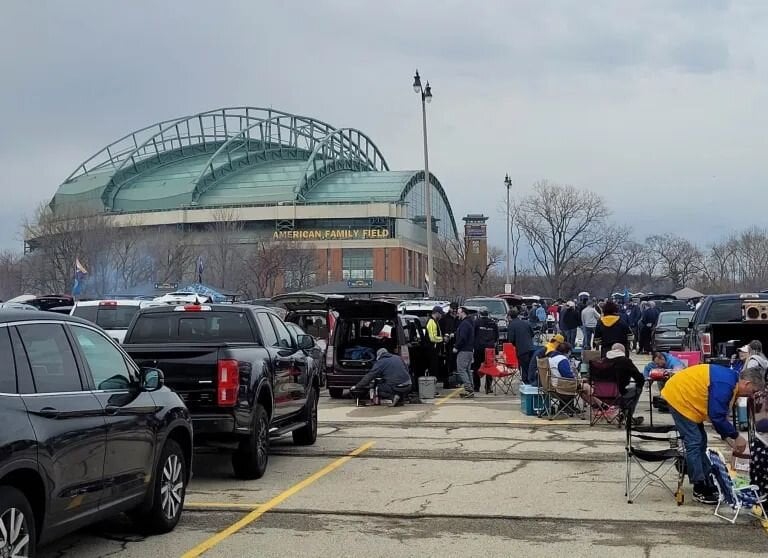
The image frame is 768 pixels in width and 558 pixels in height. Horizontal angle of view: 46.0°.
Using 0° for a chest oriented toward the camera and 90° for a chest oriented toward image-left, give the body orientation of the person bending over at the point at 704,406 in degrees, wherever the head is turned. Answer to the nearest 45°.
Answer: approximately 270°

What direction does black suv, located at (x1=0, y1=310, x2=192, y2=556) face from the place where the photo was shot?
facing away from the viewer and to the right of the viewer

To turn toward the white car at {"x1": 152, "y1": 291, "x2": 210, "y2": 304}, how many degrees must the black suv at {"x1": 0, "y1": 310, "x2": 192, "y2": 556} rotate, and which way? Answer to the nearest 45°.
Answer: approximately 45° to its left

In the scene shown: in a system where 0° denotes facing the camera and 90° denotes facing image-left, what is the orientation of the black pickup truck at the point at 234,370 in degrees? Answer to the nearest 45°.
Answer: approximately 225°
